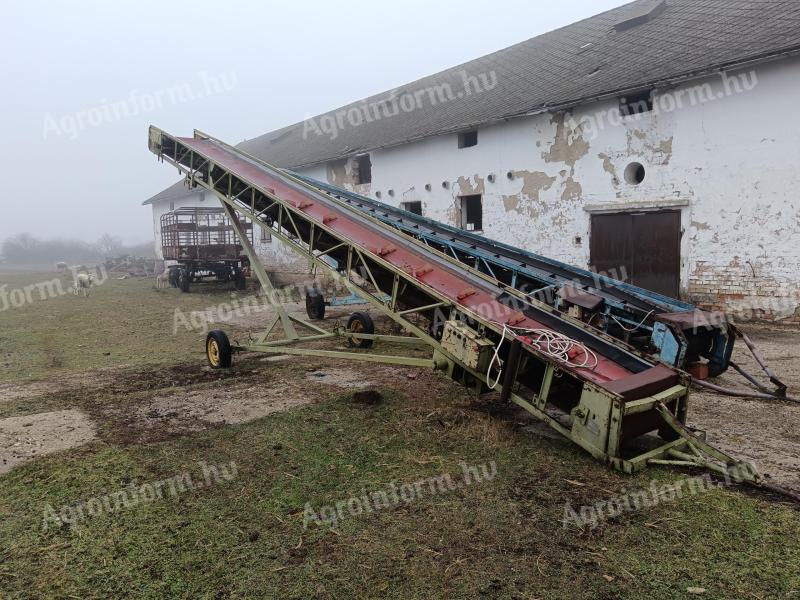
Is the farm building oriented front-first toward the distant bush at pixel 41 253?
no

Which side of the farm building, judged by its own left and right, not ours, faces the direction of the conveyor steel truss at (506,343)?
front

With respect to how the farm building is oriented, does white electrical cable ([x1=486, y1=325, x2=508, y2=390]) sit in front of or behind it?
in front

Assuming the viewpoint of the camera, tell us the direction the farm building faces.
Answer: facing the viewer and to the left of the viewer

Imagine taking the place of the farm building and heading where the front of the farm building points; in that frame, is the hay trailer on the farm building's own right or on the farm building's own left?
on the farm building's own right

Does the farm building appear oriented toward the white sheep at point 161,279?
no

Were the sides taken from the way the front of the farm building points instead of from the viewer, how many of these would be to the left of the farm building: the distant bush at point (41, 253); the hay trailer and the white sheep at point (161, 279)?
0

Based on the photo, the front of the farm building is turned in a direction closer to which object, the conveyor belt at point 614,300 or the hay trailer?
the conveyor belt

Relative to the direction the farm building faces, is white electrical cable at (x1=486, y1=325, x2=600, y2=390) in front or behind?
in front

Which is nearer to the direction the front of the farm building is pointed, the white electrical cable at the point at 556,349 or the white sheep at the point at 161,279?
the white electrical cable
